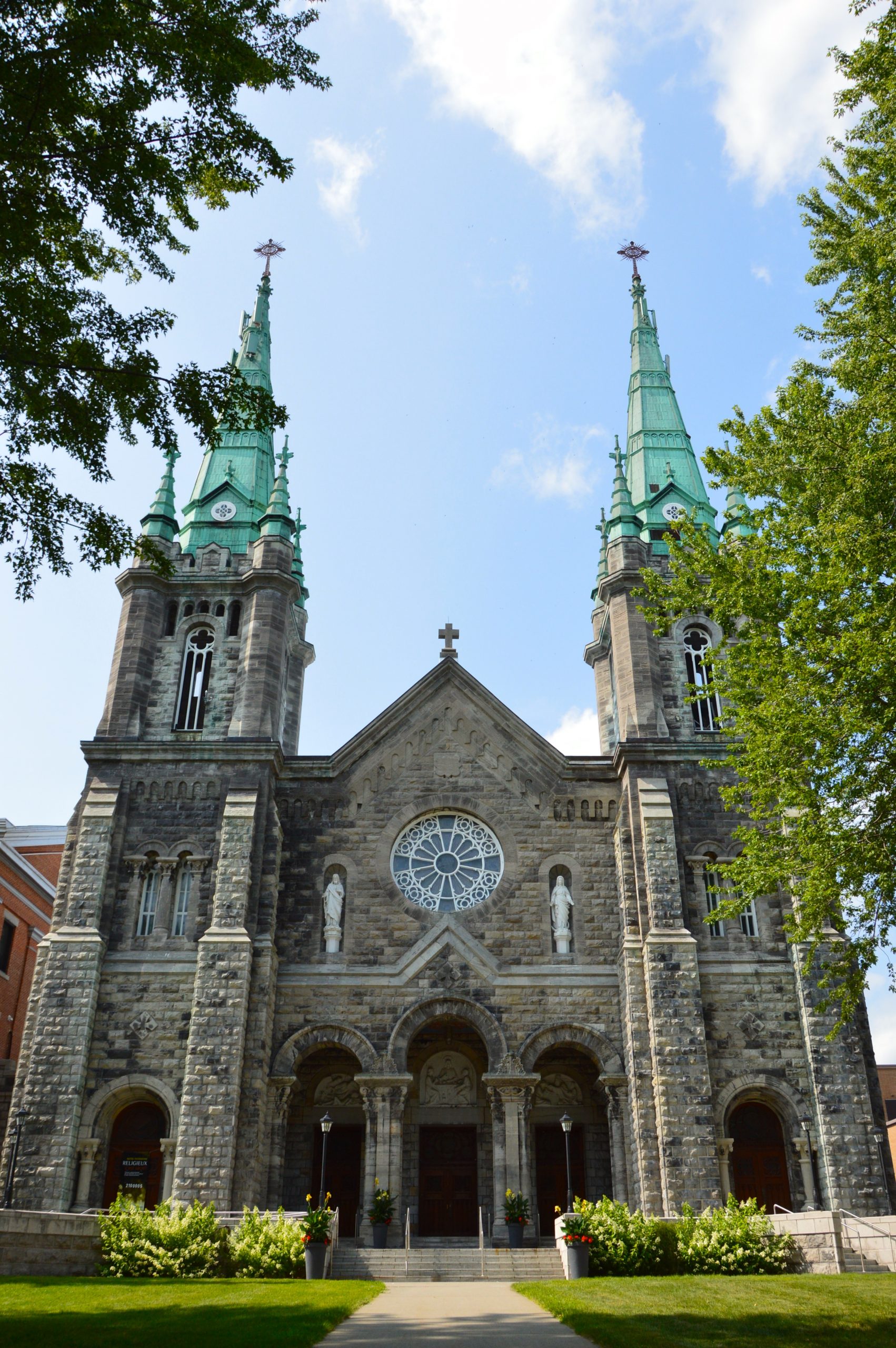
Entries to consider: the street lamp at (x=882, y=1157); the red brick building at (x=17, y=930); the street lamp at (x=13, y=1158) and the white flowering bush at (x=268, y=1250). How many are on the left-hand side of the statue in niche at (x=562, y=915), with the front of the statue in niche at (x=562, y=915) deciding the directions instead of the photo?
1

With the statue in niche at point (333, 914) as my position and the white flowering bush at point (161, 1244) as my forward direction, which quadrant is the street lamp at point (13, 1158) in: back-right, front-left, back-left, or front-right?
front-right

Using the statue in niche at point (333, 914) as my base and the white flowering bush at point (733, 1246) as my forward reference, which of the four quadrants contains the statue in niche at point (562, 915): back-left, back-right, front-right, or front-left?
front-left

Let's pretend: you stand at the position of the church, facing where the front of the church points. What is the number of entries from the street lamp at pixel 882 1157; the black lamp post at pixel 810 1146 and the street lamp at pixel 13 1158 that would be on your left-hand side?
2

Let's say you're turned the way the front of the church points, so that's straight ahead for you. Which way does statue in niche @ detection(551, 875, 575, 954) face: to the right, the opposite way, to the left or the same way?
the same way

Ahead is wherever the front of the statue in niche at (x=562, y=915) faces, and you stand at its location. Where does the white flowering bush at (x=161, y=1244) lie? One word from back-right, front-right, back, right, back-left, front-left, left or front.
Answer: front-right

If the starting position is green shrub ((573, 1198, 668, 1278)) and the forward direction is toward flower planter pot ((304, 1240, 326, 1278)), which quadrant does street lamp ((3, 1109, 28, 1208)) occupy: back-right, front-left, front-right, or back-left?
front-right

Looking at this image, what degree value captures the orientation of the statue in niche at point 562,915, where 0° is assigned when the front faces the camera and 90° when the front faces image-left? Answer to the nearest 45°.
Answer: approximately 0°

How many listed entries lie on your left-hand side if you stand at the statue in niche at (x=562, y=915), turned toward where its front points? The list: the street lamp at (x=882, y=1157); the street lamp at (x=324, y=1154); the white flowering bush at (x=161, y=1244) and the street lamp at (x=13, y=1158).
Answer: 1

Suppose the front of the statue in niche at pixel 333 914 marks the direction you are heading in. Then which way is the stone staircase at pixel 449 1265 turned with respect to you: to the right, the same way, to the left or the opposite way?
the same way

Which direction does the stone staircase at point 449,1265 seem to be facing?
toward the camera

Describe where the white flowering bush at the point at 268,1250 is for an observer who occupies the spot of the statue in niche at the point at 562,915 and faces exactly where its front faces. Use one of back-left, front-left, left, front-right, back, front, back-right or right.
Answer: front-right

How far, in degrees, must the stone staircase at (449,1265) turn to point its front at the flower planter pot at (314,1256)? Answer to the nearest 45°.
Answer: approximately 45° to its right

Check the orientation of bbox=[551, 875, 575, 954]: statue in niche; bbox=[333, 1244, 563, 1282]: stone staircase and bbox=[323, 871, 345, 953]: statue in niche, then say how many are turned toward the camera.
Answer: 3

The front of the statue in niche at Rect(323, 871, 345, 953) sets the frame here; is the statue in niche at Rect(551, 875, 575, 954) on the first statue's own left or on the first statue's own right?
on the first statue's own left

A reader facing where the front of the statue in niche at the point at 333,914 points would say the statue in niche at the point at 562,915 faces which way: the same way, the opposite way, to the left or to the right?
the same way

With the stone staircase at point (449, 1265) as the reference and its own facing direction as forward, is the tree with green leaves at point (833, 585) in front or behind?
in front

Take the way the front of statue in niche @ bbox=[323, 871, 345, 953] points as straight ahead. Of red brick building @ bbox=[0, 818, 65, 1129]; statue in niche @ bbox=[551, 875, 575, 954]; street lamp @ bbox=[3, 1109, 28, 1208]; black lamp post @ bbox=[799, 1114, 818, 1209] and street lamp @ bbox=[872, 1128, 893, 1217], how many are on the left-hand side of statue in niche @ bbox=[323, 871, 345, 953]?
3
